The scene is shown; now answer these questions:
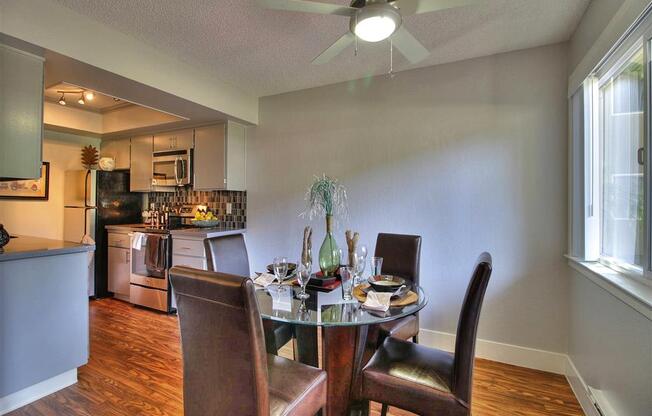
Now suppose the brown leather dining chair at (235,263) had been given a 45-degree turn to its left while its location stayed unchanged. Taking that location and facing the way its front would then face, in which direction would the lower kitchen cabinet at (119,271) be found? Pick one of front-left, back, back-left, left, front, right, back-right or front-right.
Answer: back-left

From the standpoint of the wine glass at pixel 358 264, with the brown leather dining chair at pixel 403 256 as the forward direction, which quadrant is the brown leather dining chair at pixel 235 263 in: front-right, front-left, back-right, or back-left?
back-left

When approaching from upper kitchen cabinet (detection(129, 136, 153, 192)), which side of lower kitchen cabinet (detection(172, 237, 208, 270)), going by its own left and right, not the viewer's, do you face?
right

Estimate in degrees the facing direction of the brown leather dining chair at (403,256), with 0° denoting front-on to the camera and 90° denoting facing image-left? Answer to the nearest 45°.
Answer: approximately 45°

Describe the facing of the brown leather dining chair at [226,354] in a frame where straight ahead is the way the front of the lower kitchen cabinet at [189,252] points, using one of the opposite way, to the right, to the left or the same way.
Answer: the opposite way

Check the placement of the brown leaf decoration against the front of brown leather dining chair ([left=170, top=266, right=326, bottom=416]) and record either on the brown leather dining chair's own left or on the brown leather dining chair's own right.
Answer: on the brown leather dining chair's own left

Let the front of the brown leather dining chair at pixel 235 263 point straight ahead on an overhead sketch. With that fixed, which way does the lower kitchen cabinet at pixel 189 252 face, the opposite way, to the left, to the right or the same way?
to the right

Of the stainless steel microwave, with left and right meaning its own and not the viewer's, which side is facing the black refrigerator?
right

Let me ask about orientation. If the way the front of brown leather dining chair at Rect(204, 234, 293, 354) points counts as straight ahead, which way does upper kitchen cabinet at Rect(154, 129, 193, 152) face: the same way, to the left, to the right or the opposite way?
to the right
